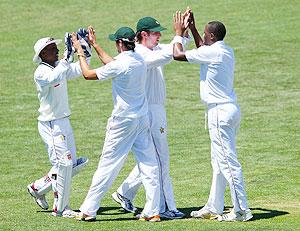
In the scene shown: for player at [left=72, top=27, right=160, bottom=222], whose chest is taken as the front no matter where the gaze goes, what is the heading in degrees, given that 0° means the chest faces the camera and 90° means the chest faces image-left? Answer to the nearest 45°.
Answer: approximately 135°

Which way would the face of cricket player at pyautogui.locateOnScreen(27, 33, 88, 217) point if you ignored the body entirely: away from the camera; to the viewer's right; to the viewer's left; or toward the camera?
to the viewer's right

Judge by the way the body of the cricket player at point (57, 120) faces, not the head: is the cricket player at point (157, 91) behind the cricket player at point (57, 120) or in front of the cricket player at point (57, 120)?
in front

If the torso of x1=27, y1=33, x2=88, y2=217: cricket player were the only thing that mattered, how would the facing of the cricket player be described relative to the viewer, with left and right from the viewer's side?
facing to the right of the viewer

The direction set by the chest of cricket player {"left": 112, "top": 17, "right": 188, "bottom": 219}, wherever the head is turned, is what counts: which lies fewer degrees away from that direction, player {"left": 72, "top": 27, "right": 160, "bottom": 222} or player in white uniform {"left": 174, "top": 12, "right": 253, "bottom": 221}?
the player in white uniform

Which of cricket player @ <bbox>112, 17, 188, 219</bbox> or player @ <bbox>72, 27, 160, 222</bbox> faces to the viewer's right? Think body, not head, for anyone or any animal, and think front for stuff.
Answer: the cricket player

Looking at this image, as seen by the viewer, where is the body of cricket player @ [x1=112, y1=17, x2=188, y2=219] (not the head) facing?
to the viewer's right

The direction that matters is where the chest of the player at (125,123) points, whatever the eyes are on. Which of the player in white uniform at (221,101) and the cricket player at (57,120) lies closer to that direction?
the cricket player

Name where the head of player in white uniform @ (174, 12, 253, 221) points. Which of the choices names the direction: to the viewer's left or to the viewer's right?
to the viewer's left
